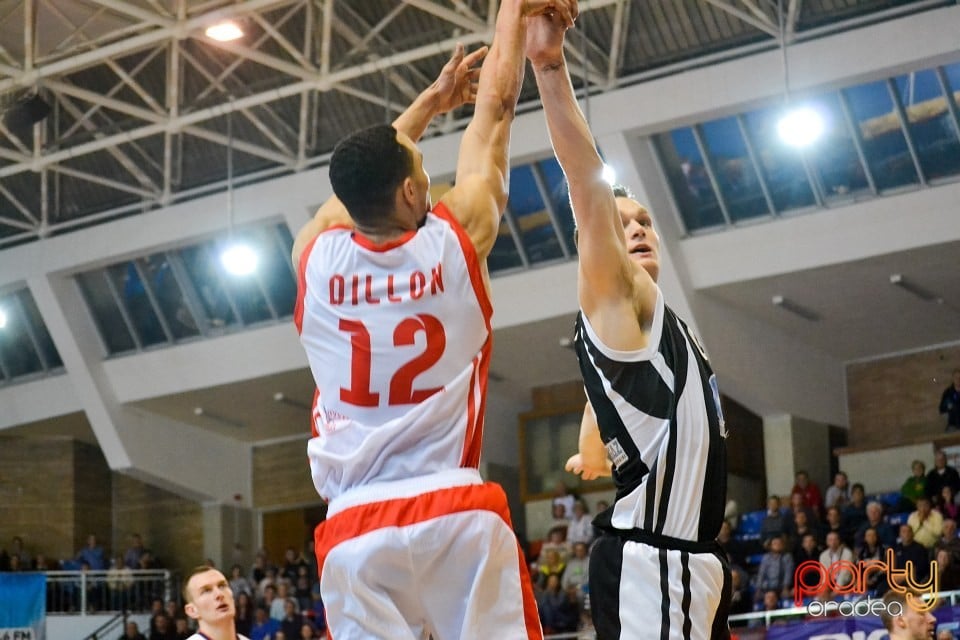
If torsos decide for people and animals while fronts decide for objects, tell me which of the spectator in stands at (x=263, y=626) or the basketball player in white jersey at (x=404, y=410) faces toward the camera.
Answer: the spectator in stands

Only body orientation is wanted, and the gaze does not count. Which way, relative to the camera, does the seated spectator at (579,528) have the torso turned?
toward the camera

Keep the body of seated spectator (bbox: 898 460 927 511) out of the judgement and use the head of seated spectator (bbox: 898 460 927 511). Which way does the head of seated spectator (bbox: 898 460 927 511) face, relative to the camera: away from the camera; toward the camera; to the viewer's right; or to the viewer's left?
toward the camera

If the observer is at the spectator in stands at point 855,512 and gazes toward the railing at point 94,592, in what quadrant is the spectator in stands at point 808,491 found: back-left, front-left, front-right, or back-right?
front-right

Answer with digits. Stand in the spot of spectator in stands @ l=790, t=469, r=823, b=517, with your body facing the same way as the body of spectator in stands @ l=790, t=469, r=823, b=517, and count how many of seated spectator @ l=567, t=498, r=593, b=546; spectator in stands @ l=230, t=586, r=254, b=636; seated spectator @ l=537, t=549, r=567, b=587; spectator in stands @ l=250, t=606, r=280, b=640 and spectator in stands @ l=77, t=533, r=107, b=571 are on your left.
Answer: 0

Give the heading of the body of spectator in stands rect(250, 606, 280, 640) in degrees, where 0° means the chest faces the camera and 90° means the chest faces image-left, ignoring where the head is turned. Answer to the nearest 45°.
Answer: approximately 0°

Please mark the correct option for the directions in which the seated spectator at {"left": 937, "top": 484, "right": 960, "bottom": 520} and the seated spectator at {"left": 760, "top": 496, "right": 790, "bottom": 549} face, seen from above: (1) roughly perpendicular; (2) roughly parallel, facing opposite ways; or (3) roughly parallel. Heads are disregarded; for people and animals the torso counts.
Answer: roughly parallel

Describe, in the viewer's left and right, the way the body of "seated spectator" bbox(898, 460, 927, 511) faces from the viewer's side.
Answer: facing the viewer and to the left of the viewer

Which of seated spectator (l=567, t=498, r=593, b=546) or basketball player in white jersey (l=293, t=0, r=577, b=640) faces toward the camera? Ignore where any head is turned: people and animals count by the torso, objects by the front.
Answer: the seated spectator

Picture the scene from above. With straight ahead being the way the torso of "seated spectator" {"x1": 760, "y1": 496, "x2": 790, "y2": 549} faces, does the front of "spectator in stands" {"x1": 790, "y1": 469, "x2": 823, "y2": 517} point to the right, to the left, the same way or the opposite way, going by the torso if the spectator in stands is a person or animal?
the same way

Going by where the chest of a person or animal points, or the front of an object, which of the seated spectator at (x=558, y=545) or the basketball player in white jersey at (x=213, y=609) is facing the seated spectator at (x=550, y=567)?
the seated spectator at (x=558, y=545)

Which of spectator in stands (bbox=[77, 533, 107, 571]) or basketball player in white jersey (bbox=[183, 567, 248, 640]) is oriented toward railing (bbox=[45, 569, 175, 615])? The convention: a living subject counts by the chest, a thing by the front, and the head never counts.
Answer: the spectator in stands

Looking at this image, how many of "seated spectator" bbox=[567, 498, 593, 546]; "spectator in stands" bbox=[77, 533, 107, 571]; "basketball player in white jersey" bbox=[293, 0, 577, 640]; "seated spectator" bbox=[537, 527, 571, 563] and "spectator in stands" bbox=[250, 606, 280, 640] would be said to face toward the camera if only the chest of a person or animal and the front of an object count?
4

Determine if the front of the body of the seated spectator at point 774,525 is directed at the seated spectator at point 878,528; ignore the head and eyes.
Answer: no

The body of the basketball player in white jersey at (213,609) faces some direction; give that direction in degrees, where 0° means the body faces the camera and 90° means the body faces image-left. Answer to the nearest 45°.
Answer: approximately 315°

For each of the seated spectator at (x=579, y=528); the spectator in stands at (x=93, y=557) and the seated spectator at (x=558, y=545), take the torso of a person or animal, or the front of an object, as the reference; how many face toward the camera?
3
